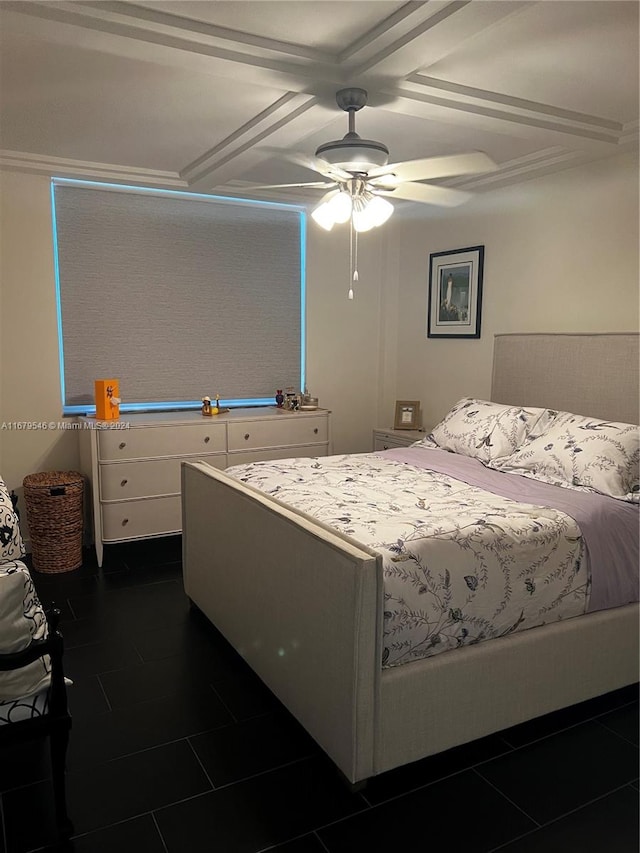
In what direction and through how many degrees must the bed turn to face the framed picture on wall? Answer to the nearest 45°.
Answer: approximately 135° to its right

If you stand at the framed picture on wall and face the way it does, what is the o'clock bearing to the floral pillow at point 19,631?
The floral pillow is roughly at 11 o'clock from the framed picture on wall.

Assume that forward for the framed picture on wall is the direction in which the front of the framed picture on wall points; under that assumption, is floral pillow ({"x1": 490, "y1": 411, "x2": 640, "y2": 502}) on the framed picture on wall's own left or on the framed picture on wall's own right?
on the framed picture on wall's own left

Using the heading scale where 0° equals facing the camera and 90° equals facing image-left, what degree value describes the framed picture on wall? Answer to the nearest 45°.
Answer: approximately 45°

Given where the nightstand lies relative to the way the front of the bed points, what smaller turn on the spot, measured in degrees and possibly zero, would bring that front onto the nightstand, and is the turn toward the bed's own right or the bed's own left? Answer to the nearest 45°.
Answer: approximately 135° to the bed's own right

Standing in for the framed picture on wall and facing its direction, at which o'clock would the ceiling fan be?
The ceiling fan is roughly at 11 o'clock from the framed picture on wall.

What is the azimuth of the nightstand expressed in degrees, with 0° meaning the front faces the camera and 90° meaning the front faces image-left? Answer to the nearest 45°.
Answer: approximately 45°

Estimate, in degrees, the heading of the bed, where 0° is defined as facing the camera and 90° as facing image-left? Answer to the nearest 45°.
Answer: approximately 45°
